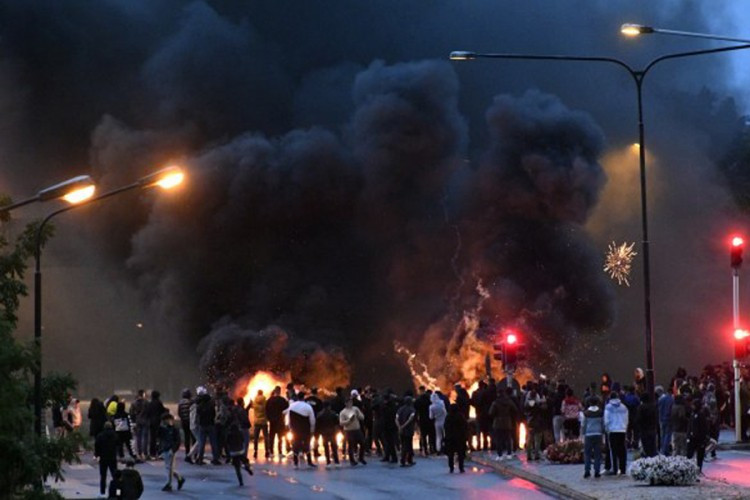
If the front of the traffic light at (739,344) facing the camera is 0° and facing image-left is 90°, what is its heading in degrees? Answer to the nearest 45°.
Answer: approximately 0°

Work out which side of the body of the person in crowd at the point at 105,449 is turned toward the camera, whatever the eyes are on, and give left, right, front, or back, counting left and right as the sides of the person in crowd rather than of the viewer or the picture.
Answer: back

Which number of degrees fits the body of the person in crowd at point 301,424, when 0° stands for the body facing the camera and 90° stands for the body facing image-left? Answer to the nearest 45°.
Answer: approximately 180°

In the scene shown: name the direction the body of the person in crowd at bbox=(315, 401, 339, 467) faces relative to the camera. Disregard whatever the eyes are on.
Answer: away from the camera

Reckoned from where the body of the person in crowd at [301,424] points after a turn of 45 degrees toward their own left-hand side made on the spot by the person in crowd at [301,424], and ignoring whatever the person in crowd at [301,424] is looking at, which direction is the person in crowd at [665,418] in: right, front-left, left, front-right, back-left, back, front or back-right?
back-right

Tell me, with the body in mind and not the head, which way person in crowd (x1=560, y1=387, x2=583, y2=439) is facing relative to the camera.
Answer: away from the camera

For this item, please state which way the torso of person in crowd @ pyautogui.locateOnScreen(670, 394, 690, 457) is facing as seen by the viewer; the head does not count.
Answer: away from the camera

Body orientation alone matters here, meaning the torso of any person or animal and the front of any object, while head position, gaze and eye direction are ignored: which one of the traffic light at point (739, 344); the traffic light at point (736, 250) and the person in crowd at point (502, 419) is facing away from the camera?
the person in crowd

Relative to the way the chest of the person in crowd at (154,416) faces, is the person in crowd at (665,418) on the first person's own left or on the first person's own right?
on the first person's own right

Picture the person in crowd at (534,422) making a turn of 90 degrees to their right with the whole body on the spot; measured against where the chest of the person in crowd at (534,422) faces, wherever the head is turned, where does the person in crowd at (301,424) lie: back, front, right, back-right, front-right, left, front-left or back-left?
back

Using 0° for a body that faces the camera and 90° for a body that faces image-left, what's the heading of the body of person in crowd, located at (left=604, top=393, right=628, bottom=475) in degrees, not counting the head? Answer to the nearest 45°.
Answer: approximately 180°

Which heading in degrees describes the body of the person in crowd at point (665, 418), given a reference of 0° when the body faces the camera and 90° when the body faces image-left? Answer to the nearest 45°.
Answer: approximately 135°

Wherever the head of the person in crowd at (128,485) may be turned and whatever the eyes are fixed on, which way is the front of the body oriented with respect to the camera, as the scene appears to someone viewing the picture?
away from the camera
